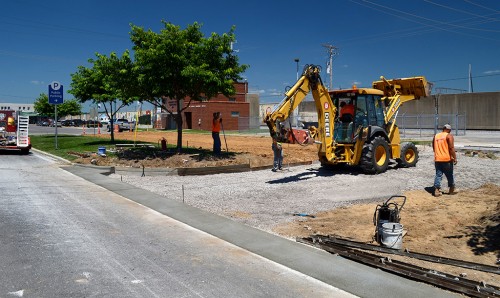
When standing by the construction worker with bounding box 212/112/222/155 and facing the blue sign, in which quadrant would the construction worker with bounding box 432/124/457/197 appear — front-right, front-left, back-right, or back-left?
back-left

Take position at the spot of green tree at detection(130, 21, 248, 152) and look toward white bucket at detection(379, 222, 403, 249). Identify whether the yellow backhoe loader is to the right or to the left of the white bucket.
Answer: left

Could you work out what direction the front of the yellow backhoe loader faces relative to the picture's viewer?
facing away from the viewer and to the right of the viewer

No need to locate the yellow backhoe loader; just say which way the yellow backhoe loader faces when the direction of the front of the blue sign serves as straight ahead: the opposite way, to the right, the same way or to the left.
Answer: to the left

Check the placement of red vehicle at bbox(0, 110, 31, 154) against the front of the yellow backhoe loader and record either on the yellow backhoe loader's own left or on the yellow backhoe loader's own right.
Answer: on the yellow backhoe loader's own left

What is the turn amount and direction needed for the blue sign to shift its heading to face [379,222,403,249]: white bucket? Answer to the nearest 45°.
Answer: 0° — it already faces it

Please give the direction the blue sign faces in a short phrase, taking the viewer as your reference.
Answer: facing the viewer
